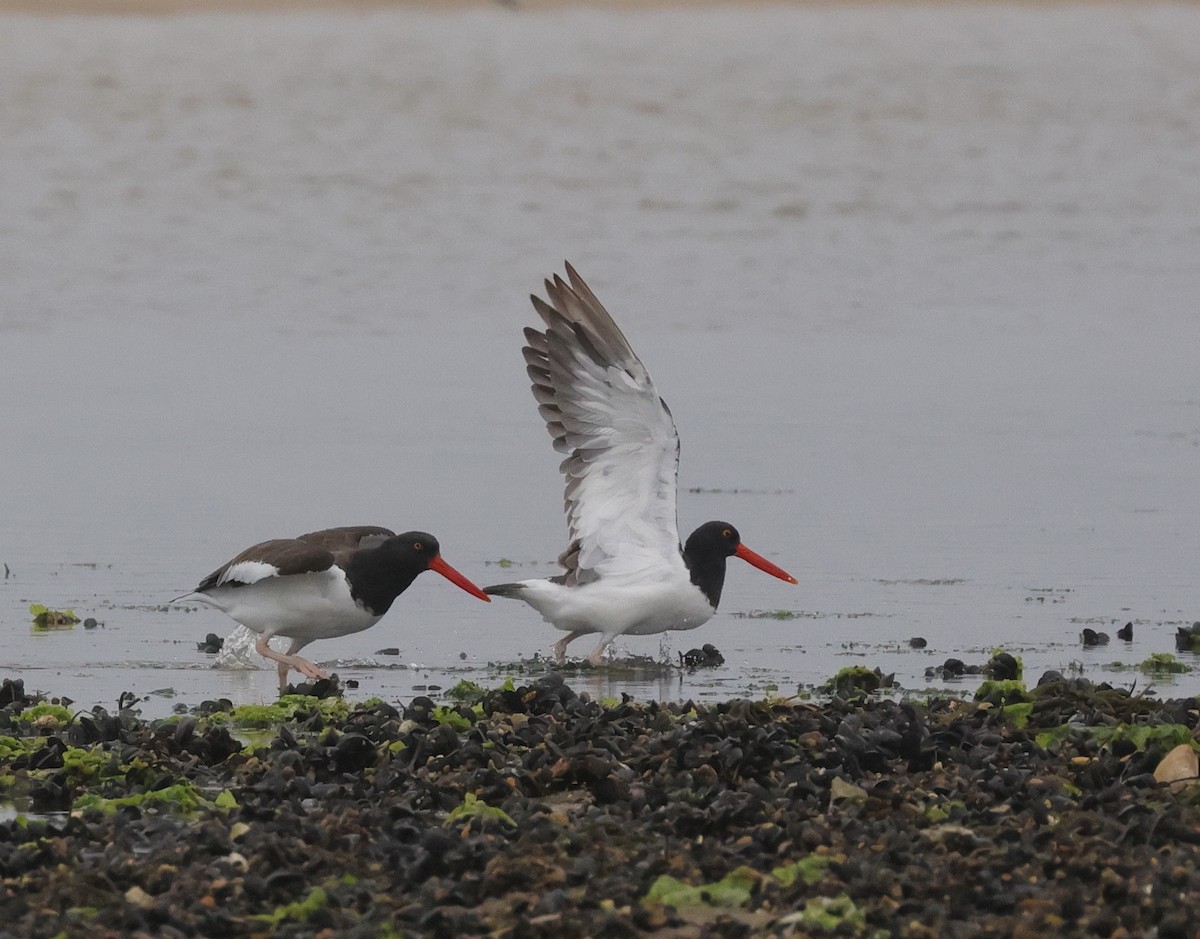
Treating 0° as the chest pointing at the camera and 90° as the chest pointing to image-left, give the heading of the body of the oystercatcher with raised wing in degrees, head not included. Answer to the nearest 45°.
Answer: approximately 270°

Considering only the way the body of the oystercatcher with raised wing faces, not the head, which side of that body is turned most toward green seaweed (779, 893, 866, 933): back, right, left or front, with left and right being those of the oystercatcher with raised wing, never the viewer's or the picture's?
right

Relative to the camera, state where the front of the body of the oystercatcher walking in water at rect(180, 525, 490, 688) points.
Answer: to the viewer's right

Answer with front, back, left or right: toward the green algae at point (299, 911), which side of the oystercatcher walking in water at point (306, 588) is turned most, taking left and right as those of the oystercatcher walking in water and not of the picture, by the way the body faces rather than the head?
right

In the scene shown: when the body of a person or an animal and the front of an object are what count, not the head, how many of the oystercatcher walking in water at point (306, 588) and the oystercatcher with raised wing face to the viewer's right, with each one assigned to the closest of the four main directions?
2

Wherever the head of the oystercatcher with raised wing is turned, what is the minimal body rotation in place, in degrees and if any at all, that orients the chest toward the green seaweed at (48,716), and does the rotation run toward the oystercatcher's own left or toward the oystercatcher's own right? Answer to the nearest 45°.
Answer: approximately 135° to the oystercatcher's own right

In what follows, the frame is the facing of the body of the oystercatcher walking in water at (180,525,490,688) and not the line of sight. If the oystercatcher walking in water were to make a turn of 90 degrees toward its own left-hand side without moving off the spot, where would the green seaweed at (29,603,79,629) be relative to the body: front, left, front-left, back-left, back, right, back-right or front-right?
front-left

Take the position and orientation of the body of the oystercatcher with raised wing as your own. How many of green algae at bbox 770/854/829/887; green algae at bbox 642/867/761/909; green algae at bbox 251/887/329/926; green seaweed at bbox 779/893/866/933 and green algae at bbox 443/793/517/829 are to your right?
5

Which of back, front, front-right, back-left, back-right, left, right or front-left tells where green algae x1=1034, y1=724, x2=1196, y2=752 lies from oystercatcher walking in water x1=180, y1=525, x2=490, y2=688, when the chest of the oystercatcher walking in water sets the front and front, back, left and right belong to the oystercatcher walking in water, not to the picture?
front-right

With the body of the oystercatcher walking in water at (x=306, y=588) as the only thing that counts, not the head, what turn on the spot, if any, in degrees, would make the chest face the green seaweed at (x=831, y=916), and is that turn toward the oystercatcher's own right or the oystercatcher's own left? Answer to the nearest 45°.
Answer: approximately 90° to the oystercatcher's own right

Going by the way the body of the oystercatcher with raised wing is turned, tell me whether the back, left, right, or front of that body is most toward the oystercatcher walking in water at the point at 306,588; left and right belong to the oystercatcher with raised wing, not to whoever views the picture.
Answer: back

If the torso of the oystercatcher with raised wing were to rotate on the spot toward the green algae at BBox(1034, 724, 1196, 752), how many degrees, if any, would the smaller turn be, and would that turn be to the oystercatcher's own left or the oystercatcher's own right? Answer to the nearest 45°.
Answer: approximately 45° to the oystercatcher's own right

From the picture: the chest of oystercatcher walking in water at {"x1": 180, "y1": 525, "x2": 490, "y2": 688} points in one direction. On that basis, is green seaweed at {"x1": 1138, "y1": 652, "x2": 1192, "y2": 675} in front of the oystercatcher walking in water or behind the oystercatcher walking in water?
in front

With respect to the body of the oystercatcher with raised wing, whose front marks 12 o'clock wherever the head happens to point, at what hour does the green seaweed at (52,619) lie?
The green seaweed is roughly at 6 o'clock from the oystercatcher with raised wing.
